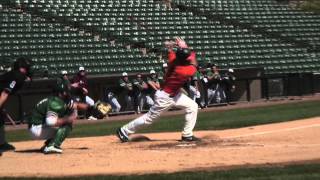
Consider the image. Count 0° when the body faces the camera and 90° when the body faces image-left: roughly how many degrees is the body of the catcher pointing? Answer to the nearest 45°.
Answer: approximately 270°
